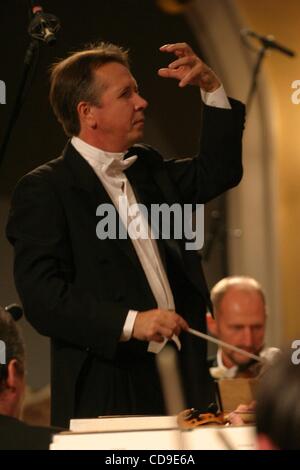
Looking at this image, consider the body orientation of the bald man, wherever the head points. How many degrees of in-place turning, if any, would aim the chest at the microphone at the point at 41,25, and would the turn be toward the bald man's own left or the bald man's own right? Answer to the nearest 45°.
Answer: approximately 45° to the bald man's own right

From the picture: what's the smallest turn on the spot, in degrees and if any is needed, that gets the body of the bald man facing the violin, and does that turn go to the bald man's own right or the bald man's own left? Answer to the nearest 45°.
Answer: approximately 45° to the bald man's own right
